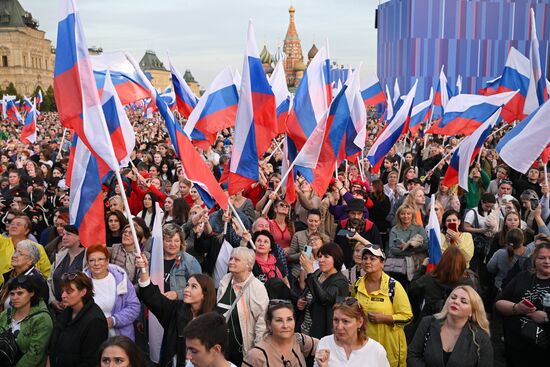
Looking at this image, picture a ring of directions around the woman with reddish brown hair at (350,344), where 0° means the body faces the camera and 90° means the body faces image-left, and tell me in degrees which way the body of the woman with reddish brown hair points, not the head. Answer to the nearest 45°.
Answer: approximately 45°

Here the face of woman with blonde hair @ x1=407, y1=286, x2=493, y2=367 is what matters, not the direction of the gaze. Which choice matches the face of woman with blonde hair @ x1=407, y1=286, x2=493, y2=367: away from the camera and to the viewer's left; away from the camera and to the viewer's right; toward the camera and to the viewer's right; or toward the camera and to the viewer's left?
toward the camera and to the viewer's left

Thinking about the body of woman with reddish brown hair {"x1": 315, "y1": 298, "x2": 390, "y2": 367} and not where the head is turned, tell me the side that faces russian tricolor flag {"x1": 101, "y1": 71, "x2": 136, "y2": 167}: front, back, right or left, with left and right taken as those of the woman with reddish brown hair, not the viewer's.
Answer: right

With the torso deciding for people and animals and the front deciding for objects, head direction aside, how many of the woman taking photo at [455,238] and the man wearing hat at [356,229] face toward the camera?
2

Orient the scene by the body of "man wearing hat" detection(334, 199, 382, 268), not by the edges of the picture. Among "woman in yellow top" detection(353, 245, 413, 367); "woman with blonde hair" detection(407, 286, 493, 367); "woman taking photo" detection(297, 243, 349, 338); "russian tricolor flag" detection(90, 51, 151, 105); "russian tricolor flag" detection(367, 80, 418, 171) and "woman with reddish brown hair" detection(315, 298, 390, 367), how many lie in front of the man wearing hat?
4

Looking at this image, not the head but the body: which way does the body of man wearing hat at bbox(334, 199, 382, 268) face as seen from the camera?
toward the camera

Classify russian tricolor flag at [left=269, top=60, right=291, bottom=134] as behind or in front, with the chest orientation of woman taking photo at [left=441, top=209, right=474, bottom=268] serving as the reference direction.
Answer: behind

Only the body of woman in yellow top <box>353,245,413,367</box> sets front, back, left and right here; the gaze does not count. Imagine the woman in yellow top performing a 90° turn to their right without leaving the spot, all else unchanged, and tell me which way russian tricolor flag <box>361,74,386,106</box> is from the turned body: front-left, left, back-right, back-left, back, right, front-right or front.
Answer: front-right

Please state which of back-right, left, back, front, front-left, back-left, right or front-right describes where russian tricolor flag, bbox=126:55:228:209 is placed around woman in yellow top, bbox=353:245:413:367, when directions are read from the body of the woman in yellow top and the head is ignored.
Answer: right

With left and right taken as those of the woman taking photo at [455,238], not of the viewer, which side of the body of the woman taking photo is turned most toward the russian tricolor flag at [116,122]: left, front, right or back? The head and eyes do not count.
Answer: right

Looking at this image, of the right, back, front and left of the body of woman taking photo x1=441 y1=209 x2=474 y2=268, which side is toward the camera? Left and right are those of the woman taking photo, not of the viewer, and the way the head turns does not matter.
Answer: front

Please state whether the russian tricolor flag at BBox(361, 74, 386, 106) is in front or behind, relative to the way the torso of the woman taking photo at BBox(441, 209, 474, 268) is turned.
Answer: behind
